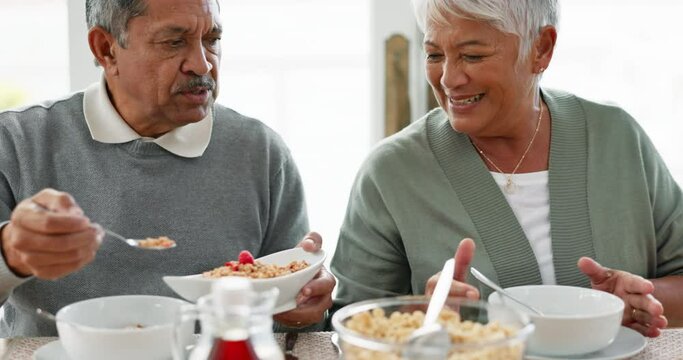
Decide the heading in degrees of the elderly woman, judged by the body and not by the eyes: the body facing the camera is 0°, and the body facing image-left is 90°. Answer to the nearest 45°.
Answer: approximately 0°

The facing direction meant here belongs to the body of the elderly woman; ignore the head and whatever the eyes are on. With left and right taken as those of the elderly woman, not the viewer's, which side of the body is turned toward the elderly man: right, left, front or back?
right

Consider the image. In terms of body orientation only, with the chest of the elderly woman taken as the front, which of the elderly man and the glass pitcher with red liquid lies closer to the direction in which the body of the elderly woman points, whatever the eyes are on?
the glass pitcher with red liquid

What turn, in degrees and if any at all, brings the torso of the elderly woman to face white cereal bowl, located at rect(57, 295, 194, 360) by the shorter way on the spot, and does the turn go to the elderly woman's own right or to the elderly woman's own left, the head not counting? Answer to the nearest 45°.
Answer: approximately 45° to the elderly woman's own right

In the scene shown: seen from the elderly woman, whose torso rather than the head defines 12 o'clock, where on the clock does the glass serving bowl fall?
The glass serving bowl is roughly at 12 o'clock from the elderly woman.
